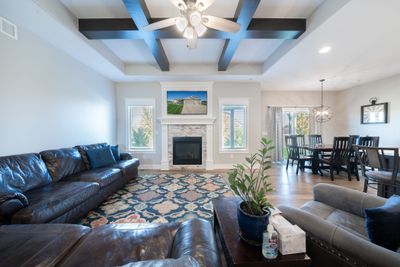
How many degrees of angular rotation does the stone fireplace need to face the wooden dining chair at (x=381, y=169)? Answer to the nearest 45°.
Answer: approximately 45° to its left

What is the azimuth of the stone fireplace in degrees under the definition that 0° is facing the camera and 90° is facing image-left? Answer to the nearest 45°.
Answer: approximately 0°

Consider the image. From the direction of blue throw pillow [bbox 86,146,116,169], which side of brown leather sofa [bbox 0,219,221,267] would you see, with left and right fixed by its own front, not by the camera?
front

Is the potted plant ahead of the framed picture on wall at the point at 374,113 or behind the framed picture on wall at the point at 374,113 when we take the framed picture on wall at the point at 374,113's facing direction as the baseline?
ahead

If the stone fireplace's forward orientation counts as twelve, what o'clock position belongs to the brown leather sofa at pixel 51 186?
The brown leather sofa is roughly at 1 o'clock from the stone fireplace.

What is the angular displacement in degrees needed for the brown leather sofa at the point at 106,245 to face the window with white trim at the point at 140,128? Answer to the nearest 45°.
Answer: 0° — it already faces it

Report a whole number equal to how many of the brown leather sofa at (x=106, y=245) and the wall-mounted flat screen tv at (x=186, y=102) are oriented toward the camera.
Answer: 1

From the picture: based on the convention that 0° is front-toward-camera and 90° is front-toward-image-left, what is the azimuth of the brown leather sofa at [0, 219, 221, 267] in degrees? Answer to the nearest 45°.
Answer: approximately 180°

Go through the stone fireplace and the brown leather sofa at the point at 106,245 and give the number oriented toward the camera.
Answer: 1

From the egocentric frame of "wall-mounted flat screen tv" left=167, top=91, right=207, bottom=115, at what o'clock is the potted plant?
The potted plant is roughly at 12 o'clock from the wall-mounted flat screen tv.

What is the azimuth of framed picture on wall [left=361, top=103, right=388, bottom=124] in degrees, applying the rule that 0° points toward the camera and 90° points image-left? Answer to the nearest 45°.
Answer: approximately 45°

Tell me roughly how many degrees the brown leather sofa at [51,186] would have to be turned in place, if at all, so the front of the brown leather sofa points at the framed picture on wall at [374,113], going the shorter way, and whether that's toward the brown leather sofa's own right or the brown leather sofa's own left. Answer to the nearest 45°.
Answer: approximately 45° to the brown leather sofa's own left
